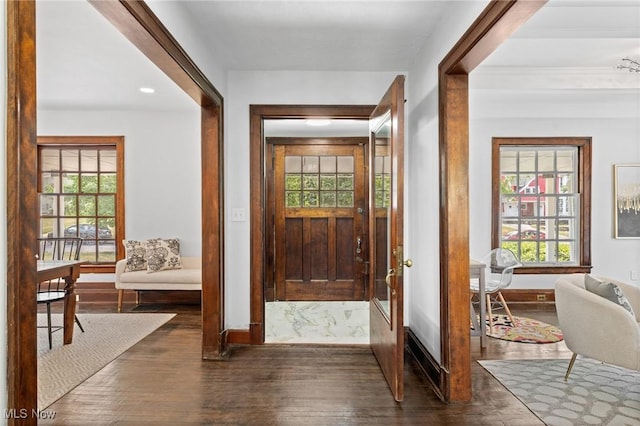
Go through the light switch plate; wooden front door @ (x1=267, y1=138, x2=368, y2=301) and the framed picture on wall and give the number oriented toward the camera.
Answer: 3

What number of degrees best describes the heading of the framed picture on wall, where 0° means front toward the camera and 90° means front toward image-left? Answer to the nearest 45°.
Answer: approximately 0°

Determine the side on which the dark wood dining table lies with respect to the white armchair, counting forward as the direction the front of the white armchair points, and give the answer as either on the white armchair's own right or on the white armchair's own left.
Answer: on the white armchair's own right

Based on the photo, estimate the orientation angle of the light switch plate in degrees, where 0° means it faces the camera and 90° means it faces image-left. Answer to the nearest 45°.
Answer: approximately 0°

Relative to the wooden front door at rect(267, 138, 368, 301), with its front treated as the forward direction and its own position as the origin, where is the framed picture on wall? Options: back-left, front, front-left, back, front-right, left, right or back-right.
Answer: left

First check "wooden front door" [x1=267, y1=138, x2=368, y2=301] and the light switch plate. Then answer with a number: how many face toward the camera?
2

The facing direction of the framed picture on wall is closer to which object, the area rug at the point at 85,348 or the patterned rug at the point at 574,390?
the patterned rug

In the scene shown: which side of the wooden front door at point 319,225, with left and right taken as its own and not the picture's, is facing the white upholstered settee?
right
